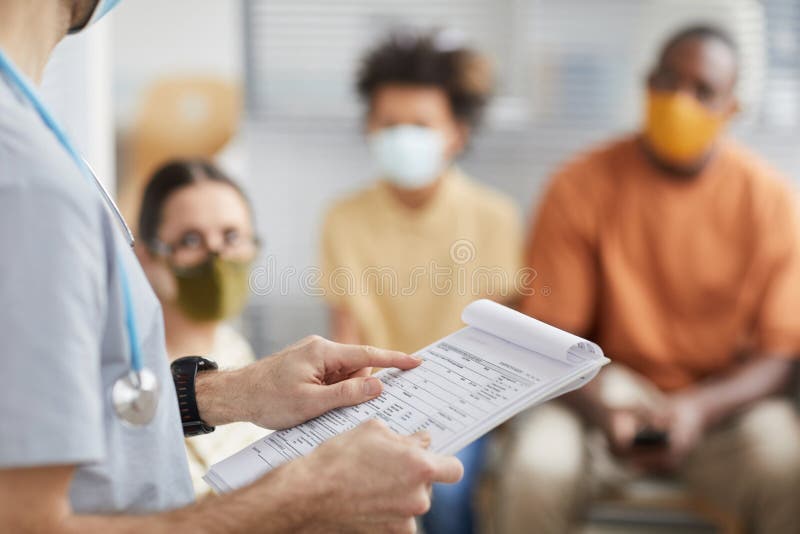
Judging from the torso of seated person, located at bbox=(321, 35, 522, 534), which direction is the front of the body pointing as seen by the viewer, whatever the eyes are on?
toward the camera

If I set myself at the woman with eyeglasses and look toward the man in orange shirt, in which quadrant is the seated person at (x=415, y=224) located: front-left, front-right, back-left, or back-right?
front-left

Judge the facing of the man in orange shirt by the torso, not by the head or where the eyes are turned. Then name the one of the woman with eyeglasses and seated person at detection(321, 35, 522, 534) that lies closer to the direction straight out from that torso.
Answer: the woman with eyeglasses

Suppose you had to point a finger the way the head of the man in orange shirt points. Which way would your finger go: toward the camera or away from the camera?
toward the camera

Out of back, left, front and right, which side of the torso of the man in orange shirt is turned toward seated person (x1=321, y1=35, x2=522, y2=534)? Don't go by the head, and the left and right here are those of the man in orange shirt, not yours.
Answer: right

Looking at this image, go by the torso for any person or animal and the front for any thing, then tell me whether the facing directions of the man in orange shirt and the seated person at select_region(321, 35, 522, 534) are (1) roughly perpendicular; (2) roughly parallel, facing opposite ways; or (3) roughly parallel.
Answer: roughly parallel

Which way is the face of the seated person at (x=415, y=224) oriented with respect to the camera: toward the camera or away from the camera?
toward the camera

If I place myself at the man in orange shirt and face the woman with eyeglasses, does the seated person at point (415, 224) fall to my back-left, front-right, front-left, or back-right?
front-right

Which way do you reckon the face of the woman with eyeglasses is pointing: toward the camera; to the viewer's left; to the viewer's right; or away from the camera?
toward the camera

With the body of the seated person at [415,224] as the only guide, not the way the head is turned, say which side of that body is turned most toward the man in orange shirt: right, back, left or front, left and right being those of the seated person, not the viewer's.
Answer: left

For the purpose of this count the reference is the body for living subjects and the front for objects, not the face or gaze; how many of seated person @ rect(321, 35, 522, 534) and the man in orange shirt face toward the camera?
2

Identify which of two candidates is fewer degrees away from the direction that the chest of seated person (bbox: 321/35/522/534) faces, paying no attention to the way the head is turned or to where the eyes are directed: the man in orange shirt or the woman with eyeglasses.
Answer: the woman with eyeglasses

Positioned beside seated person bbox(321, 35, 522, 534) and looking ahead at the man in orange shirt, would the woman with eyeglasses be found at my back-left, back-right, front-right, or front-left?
back-right

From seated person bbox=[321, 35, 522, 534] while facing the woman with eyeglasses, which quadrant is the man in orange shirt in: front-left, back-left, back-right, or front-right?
back-left

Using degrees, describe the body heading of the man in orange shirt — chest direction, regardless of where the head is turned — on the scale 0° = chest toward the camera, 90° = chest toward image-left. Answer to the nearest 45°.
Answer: approximately 0°

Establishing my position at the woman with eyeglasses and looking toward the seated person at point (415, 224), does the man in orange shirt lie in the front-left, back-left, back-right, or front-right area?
front-right

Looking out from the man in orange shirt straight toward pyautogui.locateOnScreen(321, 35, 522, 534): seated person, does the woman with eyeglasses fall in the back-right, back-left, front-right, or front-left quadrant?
front-left
